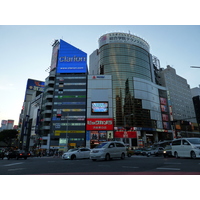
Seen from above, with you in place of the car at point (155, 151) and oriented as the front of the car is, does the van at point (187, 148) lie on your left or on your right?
on your left

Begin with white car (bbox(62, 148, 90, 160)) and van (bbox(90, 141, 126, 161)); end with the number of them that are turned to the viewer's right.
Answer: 0

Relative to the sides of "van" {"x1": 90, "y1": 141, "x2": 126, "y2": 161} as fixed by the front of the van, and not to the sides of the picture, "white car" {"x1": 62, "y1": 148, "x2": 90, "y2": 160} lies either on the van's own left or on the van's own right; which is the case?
on the van's own right

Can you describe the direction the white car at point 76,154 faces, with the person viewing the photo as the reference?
facing the viewer and to the left of the viewer

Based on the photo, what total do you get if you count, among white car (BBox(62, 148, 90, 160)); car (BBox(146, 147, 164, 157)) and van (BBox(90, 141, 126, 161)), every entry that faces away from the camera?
0

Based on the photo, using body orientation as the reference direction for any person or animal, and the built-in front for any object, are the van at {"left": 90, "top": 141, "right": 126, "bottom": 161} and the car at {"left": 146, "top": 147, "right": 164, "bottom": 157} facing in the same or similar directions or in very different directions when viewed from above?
same or similar directions

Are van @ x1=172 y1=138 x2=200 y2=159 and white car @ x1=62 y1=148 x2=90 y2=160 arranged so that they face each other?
no

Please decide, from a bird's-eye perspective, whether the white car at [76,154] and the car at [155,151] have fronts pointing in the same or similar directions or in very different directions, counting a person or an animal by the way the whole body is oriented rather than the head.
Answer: same or similar directions

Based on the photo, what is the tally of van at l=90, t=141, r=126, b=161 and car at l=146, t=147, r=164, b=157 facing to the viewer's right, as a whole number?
0

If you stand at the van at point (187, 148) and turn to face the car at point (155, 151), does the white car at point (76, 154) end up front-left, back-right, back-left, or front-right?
front-left

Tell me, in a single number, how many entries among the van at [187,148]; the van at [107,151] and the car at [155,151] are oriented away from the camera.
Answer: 0

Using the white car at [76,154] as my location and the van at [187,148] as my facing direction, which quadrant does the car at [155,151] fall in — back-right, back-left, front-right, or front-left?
front-left

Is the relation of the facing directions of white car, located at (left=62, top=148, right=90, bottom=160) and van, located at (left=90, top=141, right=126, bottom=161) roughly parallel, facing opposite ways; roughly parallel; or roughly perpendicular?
roughly parallel
